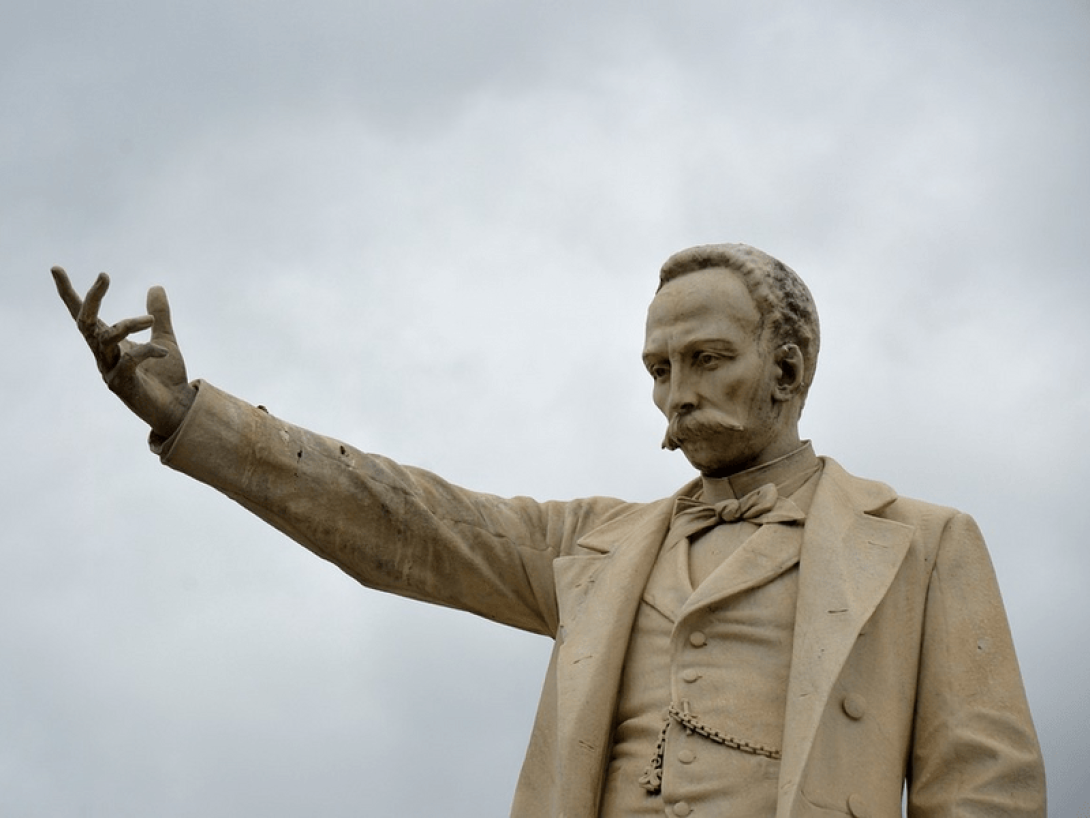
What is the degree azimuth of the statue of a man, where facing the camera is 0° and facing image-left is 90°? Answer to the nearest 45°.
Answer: approximately 45°
